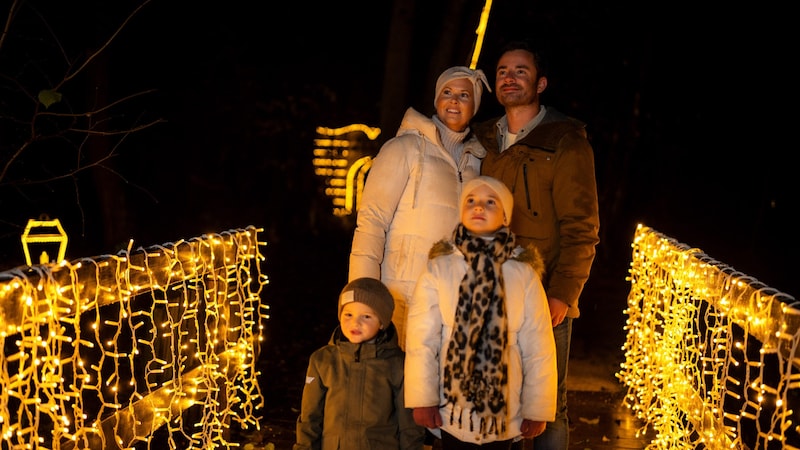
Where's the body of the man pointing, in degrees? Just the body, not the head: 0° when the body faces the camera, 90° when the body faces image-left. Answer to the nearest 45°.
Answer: approximately 45°

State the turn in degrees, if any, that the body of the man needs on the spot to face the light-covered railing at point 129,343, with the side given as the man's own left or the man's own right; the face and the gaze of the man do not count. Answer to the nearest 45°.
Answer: approximately 45° to the man's own right

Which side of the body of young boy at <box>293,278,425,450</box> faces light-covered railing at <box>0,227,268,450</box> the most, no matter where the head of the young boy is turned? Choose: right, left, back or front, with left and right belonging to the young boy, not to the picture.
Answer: right

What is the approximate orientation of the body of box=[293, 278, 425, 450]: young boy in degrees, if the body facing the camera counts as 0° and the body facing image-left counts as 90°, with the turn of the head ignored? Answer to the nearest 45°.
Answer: approximately 0°

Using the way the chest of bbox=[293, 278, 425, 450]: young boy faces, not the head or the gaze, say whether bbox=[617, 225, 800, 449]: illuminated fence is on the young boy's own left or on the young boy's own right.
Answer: on the young boy's own left
